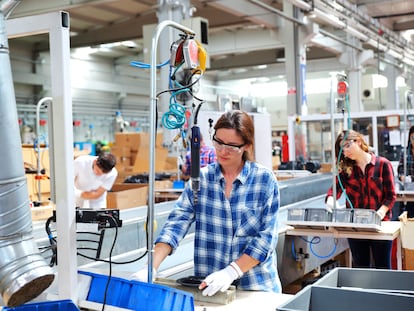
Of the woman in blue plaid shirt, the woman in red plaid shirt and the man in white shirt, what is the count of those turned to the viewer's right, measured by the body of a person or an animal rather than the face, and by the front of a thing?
0

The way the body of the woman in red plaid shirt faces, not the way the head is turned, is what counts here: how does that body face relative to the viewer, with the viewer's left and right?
facing the viewer and to the left of the viewer

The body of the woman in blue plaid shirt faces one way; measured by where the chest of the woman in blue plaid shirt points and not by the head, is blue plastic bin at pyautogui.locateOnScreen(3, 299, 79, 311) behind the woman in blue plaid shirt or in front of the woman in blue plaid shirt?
in front

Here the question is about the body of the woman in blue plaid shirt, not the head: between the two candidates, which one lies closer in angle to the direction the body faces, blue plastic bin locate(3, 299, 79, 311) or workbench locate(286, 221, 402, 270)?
the blue plastic bin

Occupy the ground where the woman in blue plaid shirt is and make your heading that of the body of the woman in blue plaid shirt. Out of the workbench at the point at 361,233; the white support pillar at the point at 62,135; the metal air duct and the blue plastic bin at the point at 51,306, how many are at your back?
1

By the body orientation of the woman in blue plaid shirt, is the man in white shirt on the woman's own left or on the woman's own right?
on the woman's own right

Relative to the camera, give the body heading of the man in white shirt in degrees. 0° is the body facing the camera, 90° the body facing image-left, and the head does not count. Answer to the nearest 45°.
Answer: approximately 45°

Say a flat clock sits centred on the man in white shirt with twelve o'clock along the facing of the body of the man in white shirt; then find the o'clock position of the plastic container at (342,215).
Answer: The plastic container is roughly at 9 o'clock from the man in white shirt.

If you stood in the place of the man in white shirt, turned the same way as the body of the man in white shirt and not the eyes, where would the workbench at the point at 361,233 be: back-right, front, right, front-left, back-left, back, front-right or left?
left

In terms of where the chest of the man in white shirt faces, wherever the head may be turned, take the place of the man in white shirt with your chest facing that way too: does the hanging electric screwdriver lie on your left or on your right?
on your left

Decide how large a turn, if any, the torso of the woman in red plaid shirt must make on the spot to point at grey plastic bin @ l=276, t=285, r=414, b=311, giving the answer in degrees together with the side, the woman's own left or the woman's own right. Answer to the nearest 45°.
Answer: approximately 45° to the woman's own left

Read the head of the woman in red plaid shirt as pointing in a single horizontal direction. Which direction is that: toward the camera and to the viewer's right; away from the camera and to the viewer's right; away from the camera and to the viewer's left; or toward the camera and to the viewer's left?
toward the camera and to the viewer's left

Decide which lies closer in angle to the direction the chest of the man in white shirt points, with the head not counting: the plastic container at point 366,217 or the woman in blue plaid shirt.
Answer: the woman in blue plaid shirt

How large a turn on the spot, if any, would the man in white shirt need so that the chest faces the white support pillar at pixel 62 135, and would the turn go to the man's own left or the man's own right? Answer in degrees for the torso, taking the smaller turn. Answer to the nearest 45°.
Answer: approximately 45° to the man's own left
